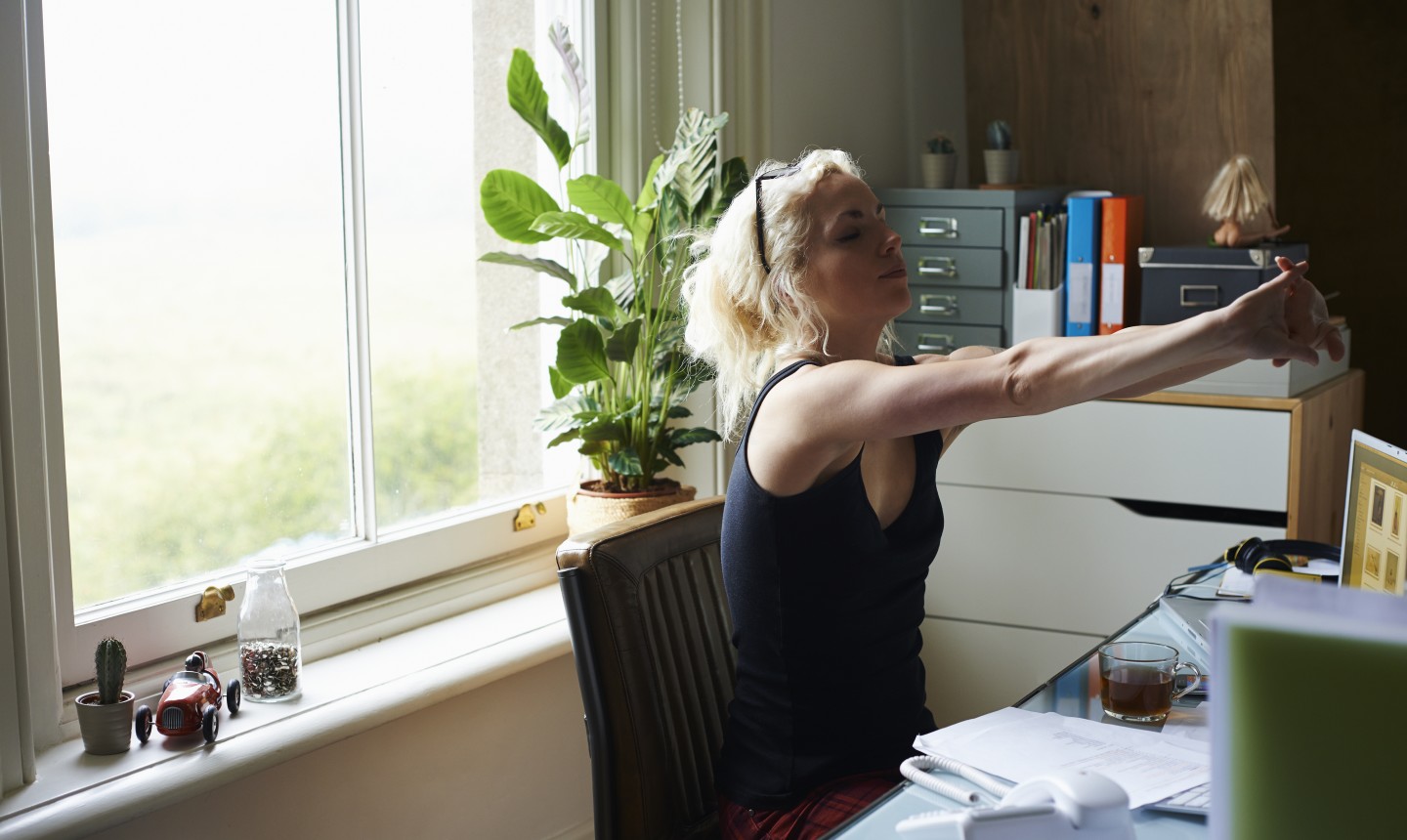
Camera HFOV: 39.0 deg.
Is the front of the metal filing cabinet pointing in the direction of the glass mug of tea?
yes

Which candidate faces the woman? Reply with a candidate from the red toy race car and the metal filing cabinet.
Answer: the metal filing cabinet

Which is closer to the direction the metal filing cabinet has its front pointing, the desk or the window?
the desk

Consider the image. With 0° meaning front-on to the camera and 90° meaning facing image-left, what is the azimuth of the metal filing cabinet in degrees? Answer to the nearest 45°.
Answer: approximately 0°

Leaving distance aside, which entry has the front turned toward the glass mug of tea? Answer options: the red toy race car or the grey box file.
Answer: the grey box file

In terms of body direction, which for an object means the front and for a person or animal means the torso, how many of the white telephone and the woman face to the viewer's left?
1

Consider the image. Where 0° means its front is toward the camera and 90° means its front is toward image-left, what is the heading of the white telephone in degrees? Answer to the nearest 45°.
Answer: approximately 90°
